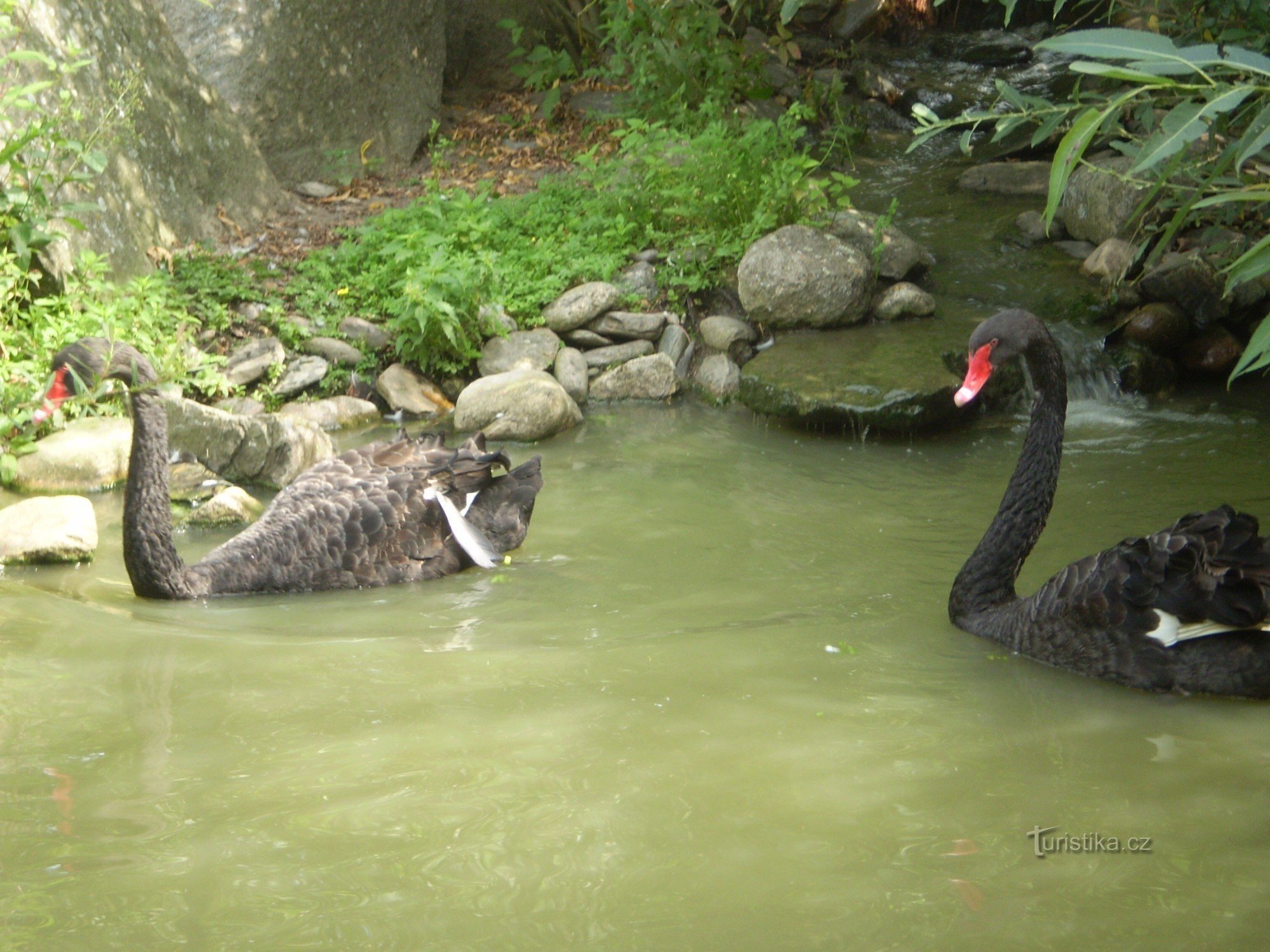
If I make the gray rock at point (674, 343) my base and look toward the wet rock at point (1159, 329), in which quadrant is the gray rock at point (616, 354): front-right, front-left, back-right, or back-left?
back-right

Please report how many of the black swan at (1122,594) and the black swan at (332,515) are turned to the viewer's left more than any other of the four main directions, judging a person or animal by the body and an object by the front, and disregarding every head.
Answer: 2

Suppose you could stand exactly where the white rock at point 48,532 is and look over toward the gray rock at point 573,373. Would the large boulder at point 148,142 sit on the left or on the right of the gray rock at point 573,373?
left

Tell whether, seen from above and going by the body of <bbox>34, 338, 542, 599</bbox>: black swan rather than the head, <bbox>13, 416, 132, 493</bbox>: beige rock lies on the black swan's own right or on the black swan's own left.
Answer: on the black swan's own right

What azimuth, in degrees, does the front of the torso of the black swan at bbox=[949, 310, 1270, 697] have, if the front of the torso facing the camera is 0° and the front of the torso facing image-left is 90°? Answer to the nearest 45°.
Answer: approximately 90°

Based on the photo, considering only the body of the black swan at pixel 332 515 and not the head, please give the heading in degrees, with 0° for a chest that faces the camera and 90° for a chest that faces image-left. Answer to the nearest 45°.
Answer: approximately 90°

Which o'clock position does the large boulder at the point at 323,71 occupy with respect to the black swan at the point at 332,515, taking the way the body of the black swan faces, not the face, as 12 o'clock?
The large boulder is roughly at 3 o'clock from the black swan.

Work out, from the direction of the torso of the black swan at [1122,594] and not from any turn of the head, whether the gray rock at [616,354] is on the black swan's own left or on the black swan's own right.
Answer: on the black swan's own right

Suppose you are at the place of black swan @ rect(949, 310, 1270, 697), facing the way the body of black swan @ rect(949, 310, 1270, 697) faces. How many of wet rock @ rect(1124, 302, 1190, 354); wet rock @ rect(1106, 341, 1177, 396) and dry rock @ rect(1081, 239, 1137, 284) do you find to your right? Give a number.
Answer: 3

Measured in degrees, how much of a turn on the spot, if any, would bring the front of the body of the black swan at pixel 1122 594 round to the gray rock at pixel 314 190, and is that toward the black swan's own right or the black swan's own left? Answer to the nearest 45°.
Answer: approximately 45° to the black swan's own right
